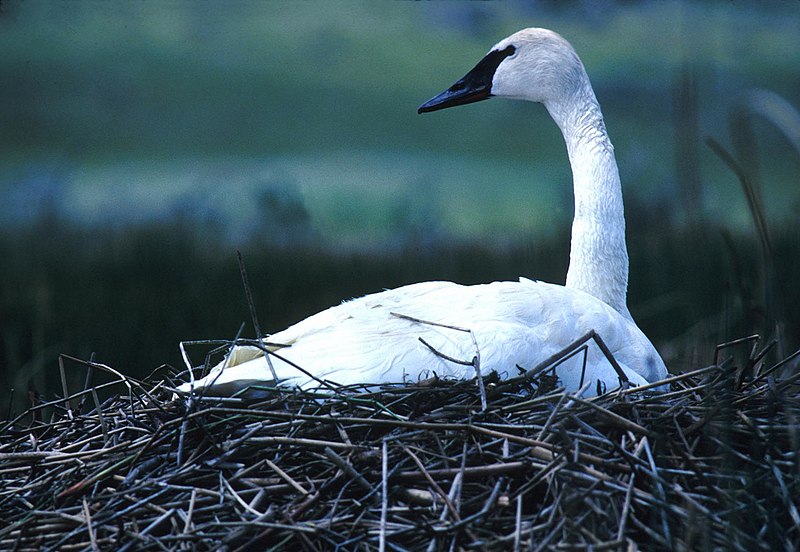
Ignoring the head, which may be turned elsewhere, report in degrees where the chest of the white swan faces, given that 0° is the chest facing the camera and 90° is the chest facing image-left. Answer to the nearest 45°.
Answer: approximately 270°
